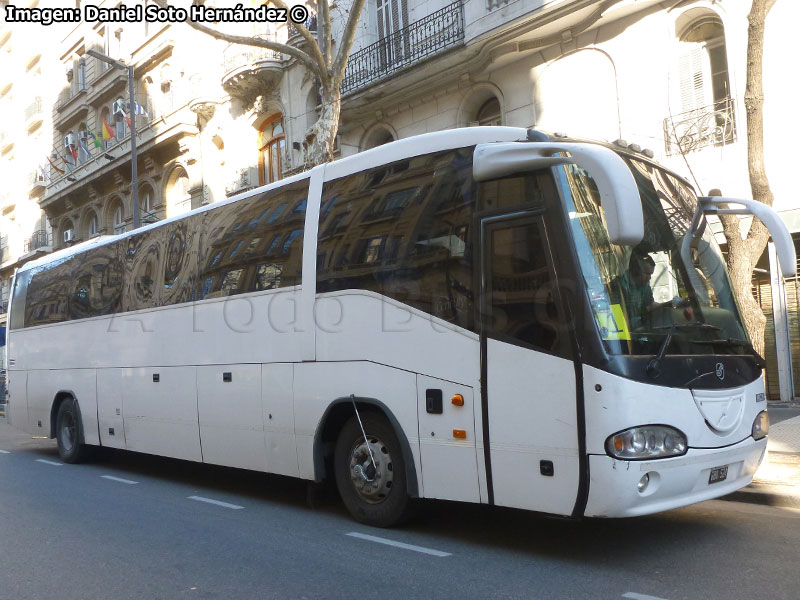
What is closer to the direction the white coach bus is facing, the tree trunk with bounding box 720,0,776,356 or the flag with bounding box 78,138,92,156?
the tree trunk

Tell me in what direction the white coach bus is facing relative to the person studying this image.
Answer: facing the viewer and to the right of the viewer

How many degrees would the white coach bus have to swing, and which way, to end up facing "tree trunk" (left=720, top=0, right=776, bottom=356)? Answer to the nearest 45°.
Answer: approximately 90° to its left

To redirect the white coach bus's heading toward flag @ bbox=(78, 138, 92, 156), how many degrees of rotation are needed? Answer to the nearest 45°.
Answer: approximately 180°
